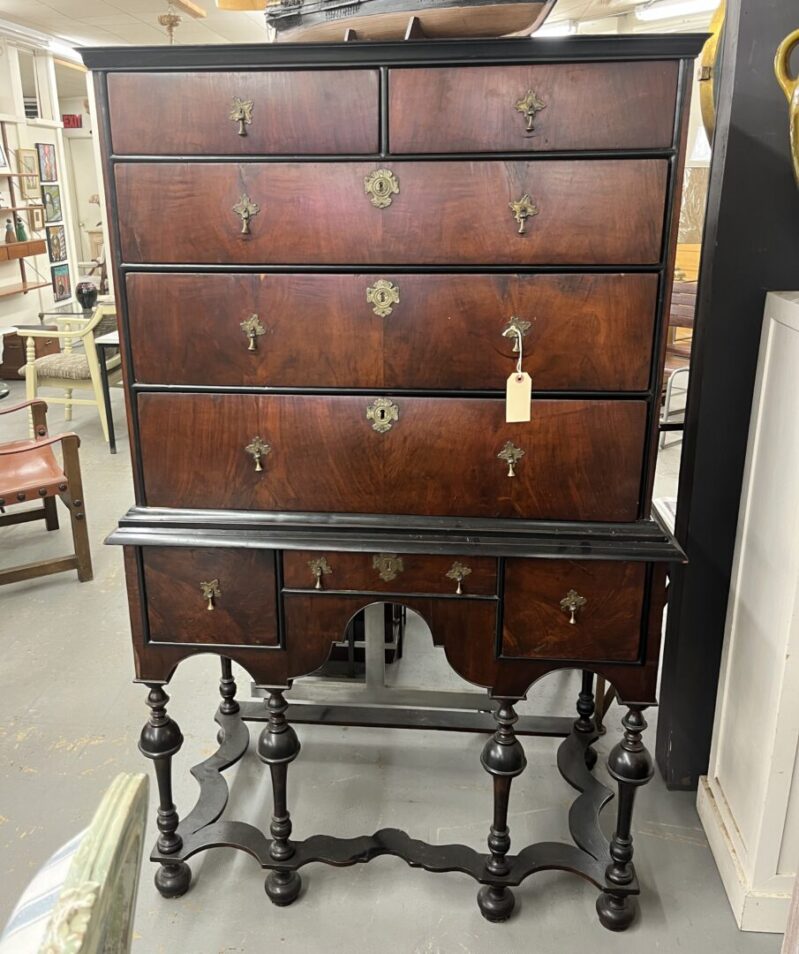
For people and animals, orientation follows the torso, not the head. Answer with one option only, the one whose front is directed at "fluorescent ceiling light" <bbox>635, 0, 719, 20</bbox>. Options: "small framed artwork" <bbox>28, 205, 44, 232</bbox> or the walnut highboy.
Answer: the small framed artwork

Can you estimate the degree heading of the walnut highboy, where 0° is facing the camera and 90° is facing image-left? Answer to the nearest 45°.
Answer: approximately 0°

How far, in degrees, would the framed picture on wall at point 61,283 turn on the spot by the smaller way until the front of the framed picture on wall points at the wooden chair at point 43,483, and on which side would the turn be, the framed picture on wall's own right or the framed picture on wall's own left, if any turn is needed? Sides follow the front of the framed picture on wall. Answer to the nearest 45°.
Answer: approximately 45° to the framed picture on wall's own right

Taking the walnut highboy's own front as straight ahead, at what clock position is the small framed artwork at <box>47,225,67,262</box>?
The small framed artwork is roughly at 5 o'clock from the walnut highboy.

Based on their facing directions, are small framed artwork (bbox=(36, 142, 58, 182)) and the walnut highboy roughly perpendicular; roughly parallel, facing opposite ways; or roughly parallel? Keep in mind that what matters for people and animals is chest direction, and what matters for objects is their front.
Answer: roughly perpendicular

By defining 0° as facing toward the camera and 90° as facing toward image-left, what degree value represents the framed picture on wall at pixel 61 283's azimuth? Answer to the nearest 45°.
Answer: approximately 315°

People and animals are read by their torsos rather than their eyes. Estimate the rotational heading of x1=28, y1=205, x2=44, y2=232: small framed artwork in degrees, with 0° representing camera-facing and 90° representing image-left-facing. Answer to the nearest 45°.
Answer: approximately 315°
